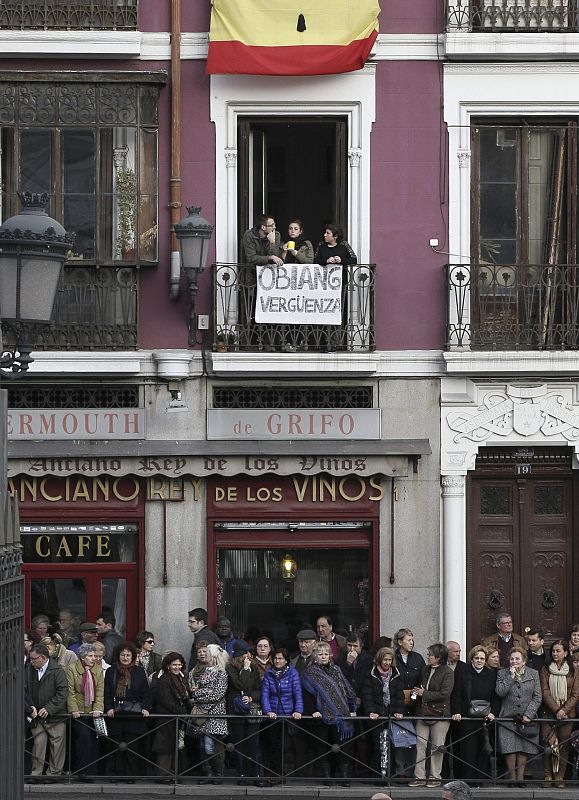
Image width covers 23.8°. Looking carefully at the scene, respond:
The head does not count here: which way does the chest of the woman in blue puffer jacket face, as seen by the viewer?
toward the camera

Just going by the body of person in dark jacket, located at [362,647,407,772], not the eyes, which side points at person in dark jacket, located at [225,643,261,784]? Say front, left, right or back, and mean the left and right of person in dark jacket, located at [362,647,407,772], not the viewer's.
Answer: right

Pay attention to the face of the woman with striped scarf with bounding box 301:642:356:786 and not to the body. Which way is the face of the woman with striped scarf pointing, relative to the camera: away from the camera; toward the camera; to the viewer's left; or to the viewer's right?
toward the camera

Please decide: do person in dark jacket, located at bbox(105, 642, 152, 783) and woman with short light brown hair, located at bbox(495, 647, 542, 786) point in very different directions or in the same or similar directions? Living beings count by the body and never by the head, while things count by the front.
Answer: same or similar directions

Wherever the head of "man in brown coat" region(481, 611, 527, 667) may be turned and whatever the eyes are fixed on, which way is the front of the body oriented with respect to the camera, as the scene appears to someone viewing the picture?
toward the camera

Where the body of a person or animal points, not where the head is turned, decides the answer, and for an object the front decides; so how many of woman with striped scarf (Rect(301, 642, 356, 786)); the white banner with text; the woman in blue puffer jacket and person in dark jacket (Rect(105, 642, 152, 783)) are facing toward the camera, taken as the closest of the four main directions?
4

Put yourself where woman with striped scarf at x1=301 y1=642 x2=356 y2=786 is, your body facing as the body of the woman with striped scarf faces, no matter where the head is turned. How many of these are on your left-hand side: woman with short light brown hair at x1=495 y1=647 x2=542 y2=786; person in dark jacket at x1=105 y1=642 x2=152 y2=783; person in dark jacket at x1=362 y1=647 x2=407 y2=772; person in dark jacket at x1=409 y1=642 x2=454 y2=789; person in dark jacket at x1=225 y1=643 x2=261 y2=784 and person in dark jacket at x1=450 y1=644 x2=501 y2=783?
4

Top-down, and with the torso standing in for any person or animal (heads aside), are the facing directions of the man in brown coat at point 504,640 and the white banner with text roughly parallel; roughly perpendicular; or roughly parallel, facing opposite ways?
roughly parallel

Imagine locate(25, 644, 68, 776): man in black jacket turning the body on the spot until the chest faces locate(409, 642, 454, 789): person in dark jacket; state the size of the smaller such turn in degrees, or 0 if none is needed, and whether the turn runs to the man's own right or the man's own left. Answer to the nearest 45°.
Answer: approximately 135° to the man's own left

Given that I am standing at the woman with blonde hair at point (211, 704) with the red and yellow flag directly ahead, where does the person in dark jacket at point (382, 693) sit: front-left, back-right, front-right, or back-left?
front-right

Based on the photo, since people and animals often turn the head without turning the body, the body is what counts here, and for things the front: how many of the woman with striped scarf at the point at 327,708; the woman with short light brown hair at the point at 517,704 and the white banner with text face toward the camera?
3

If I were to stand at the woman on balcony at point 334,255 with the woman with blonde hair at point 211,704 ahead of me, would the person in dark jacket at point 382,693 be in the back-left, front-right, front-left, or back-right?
front-left

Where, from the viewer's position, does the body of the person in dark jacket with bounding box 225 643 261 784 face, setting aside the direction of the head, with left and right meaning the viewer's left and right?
facing the viewer and to the right of the viewer

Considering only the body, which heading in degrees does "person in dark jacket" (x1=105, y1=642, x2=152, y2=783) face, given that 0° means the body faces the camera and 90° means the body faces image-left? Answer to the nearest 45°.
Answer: approximately 0°
